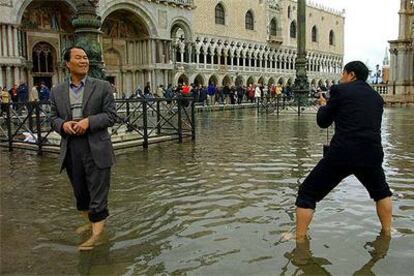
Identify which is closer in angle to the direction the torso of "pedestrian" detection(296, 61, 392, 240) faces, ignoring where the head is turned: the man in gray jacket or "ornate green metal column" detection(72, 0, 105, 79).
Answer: the ornate green metal column

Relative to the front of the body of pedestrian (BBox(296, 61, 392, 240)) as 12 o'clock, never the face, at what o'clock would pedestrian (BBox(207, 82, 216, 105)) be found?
pedestrian (BBox(207, 82, 216, 105)) is roughly at 1 o'clock from pedestrian (BBox(296, 61, 392, 240)).

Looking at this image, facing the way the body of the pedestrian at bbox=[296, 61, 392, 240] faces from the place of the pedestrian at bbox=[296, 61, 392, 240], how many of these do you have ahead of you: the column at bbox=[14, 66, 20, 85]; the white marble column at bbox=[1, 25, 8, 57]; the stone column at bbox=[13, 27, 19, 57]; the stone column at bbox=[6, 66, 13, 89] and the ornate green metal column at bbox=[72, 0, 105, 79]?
5

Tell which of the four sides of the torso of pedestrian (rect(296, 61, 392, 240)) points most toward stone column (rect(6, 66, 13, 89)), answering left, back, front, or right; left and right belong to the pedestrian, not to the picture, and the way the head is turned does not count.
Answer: front

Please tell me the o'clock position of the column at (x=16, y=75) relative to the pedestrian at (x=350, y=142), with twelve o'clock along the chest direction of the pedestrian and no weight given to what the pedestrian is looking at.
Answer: The column is roughly at 12 o'clock from the pedestrian.

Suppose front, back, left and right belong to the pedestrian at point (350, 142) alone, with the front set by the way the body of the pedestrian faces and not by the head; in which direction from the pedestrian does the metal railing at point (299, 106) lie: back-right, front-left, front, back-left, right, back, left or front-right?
front-right

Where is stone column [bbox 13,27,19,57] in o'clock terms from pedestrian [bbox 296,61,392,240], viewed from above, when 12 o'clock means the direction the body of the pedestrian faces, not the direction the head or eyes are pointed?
The stone column is roughly at 12 o'clock from the pedestrian.

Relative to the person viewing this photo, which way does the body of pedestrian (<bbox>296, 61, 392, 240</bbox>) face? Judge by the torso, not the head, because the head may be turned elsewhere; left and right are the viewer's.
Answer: facing away from the viewer and to the left of the viewer

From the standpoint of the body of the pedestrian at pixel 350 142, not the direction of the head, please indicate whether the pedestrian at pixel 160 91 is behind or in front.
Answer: in front

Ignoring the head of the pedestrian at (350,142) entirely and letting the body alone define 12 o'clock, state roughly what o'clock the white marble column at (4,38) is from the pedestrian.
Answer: The white marble column is roughly at 12 o'clock from the pedestrian.
